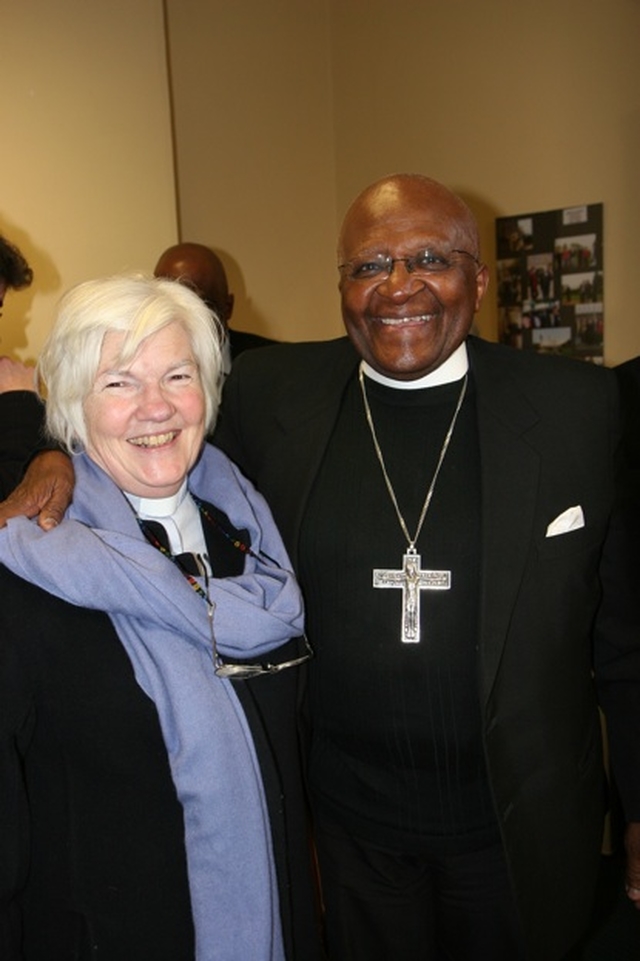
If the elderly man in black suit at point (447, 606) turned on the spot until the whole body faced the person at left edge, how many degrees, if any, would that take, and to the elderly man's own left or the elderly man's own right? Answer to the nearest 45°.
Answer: approximately 90° to the elderly man's own right

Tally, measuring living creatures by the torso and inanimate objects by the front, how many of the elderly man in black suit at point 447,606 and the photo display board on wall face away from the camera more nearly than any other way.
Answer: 0

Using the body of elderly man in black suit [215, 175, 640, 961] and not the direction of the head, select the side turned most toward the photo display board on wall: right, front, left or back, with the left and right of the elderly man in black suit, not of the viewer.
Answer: back

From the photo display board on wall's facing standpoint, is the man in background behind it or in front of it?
in front

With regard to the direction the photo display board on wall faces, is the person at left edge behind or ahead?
ahead
